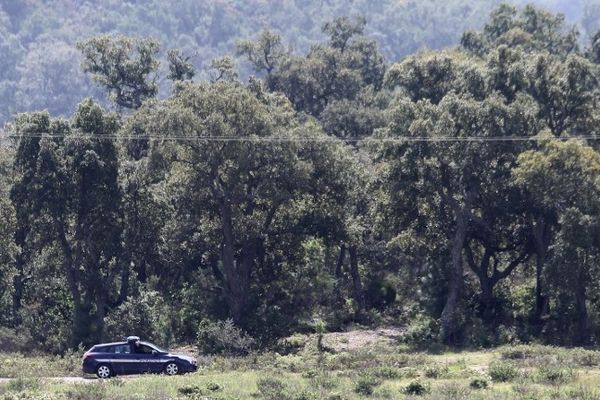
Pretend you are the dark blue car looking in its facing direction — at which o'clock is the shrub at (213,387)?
The shrub is roughly at 2 o'clock from the dark blue car.

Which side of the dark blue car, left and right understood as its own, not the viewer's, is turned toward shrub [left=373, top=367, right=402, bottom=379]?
front

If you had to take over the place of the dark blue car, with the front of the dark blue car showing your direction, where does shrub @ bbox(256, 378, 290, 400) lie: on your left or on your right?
on your right

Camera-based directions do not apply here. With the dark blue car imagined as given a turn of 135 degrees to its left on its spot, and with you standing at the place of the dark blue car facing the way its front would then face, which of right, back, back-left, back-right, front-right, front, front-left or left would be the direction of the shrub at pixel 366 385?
back

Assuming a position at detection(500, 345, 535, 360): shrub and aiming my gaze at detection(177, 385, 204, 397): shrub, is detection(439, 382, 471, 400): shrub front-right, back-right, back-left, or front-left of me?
front-left

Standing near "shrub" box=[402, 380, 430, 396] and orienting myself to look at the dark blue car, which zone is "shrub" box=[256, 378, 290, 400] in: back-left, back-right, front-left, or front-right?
front-left

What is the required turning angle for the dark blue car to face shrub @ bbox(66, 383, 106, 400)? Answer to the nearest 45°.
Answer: approximately 90° to its right

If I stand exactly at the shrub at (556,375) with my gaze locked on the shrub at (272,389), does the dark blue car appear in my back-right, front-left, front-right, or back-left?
front-right

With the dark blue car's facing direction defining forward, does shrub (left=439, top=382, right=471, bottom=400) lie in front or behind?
in front

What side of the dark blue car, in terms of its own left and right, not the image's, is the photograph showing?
right

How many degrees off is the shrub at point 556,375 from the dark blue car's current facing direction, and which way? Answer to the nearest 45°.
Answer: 0° — it already faces it

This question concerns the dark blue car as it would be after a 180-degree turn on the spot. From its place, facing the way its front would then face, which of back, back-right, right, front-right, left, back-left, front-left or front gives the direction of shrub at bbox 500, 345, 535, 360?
back

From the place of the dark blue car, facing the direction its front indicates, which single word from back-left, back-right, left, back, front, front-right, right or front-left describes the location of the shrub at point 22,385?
back-right

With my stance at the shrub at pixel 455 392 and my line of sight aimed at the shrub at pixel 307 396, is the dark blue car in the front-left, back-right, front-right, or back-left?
front-right
